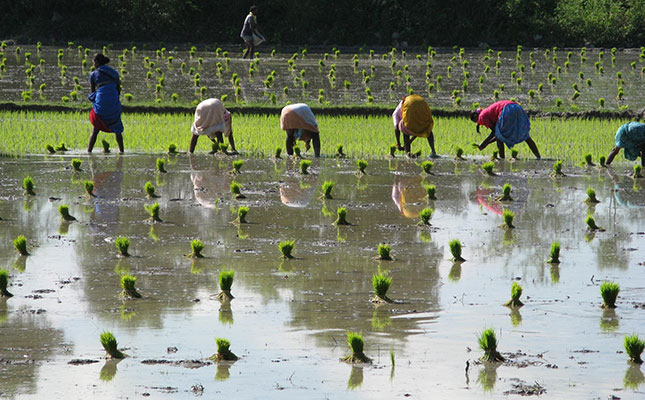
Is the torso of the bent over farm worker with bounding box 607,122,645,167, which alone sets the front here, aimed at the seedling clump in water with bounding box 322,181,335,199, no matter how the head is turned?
yes

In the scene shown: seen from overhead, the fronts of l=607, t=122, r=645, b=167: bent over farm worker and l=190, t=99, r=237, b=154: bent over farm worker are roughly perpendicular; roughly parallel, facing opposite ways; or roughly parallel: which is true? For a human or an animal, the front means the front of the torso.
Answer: roughly perpendicular
